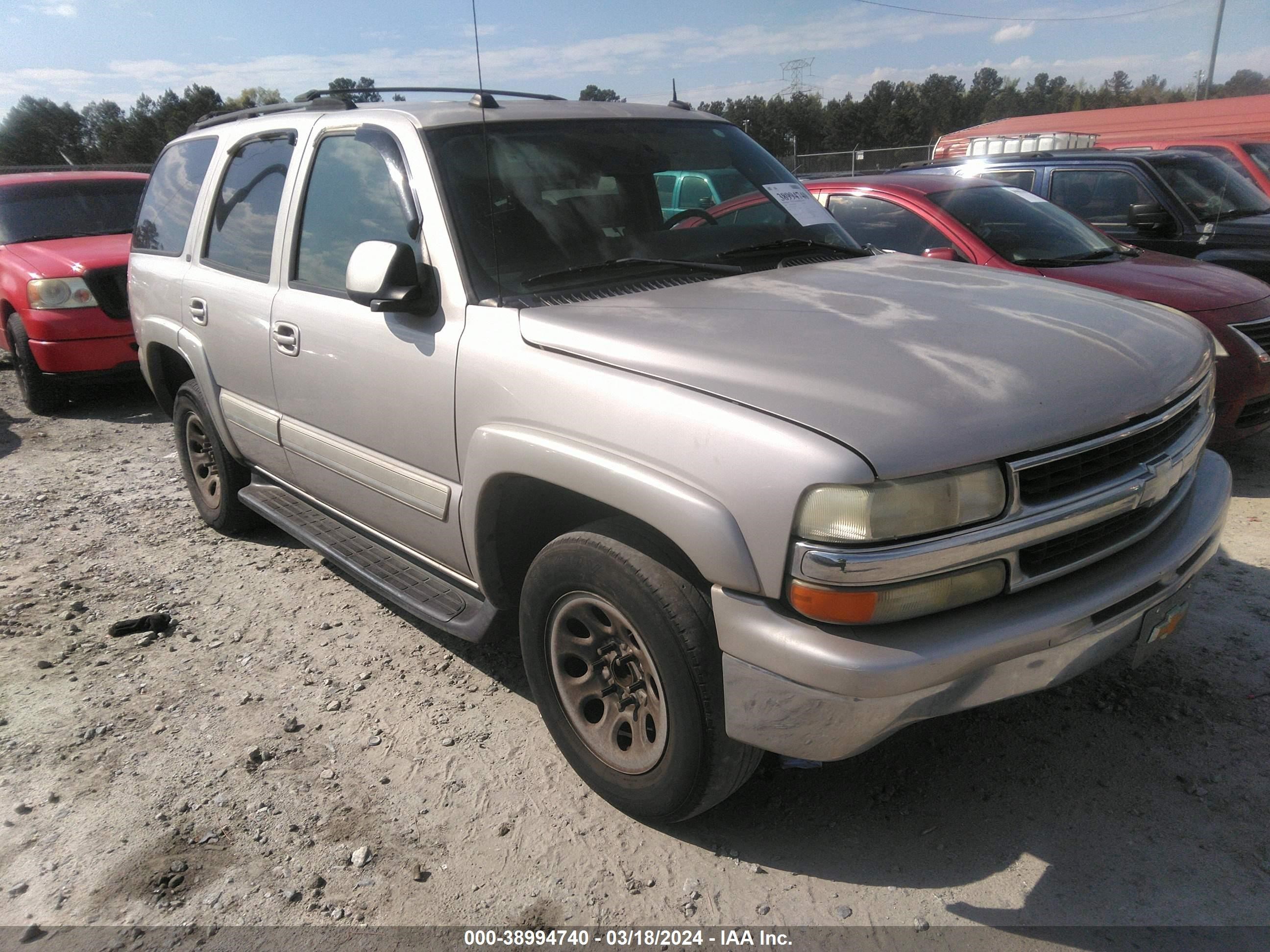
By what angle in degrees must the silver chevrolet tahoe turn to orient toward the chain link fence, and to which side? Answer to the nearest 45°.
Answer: approximately 135° to its left

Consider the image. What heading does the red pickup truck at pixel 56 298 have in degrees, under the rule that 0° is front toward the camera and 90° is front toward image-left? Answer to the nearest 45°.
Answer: approximately 315°

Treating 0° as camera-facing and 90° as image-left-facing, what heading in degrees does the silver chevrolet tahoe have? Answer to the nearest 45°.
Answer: approximately 315°

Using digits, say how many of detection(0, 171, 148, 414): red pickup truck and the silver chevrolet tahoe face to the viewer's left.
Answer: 0

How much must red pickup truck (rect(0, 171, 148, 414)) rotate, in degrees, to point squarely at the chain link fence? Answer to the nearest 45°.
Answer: approximately 90° to its left

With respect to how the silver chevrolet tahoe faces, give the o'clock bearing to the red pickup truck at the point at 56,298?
The red pickup truck is roughly at 6 o'clock from the silver chevrolet tahoe.
